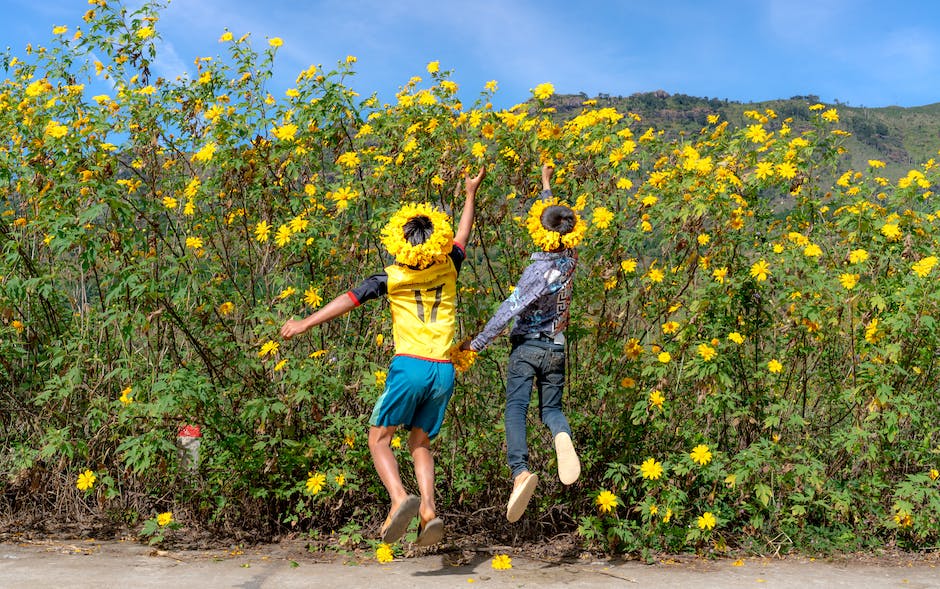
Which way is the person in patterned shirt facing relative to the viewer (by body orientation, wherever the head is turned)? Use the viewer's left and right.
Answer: facing away from the viewer

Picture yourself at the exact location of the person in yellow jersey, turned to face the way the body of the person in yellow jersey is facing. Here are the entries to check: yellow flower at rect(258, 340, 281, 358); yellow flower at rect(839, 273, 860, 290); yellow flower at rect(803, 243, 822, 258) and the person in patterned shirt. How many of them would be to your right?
3

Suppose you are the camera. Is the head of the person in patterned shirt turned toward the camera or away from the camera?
away from the camera

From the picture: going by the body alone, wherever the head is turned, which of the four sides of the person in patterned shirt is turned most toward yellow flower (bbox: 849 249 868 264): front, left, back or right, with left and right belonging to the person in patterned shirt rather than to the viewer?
right

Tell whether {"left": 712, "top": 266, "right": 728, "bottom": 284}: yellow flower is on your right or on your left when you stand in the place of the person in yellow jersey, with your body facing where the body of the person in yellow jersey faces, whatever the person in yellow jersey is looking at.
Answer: on your right

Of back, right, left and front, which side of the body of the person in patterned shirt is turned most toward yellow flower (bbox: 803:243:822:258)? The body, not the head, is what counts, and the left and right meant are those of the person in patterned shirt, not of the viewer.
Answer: right

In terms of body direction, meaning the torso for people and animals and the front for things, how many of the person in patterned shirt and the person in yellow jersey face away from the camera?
2

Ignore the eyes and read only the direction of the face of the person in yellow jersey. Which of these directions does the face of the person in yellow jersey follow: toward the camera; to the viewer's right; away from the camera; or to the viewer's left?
away from the camera

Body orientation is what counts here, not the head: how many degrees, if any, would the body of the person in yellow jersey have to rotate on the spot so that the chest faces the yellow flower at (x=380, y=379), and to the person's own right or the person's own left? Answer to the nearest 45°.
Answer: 0° — they already face it

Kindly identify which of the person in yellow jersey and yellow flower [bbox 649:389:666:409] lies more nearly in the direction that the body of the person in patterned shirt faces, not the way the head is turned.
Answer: the yellow flower

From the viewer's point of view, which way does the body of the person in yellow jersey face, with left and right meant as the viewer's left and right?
facing away from the viewer

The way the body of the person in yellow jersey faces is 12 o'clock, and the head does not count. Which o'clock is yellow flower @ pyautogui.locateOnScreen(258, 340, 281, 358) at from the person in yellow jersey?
The yellow flower is roughly at 10 o'clock from the person in yellow jersey.
